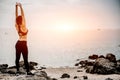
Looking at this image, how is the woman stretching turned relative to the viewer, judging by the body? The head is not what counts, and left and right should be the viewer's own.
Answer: facing away from the viewer and to the right of the viewer

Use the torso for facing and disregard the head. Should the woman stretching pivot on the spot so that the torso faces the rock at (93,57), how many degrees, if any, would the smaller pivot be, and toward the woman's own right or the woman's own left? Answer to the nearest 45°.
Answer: approximately 45° to the woman's own right

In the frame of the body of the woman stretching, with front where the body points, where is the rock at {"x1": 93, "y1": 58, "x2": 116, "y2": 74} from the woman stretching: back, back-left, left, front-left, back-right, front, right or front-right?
front-right

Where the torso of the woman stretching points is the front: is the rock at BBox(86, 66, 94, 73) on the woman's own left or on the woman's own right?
on the woman's own right

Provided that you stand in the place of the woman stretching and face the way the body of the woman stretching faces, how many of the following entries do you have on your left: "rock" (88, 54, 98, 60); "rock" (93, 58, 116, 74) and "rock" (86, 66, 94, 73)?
0

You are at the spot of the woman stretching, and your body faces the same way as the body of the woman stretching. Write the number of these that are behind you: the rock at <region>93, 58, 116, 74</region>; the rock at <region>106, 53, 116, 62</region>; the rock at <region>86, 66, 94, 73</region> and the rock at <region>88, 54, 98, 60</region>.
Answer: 0

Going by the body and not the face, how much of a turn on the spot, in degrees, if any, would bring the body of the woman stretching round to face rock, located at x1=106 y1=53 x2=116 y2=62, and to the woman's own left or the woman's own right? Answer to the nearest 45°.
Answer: approximately 45° to the woman's own right

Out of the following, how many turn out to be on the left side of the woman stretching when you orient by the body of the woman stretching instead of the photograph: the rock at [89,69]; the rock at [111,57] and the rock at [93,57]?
0
